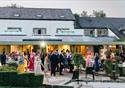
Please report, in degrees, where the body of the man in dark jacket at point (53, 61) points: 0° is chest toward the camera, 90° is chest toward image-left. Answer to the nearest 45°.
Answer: approximately 180°

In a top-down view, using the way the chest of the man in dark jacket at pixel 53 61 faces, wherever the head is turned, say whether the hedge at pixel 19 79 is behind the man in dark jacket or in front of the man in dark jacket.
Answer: behind
